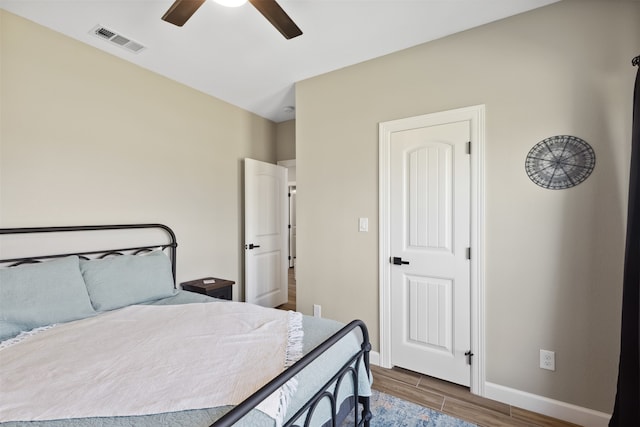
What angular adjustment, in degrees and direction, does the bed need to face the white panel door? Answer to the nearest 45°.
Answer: approximately 45° to its left

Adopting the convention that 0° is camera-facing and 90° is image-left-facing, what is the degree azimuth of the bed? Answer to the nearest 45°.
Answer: approximately 315°

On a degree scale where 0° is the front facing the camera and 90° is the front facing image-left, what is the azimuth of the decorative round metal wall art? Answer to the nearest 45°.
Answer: approximately 0°

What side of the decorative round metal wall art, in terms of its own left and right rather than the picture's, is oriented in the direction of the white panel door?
right

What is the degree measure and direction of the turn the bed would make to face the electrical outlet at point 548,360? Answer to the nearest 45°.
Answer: approximately 45° to its left

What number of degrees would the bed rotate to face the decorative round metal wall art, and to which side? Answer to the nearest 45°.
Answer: approximately 45° to its left

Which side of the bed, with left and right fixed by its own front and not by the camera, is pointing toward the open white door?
left

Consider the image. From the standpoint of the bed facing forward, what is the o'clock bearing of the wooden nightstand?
The wooden nightstand is roughly at 8 o'clock from the bed.
